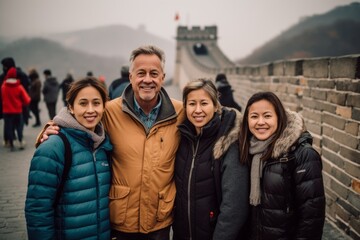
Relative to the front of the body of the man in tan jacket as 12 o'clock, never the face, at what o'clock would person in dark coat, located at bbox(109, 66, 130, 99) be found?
The person in dark coat is roughly at 6 o'clock from the man in tan jacket.

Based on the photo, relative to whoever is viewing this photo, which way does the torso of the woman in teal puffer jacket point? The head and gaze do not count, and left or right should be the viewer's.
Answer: facing the viewer and to the right of the viewer

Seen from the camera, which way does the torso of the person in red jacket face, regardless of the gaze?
away from the camera

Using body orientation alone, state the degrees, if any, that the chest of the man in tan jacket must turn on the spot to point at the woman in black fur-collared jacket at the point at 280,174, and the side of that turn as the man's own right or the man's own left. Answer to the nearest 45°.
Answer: approximately 45° to the man's own left

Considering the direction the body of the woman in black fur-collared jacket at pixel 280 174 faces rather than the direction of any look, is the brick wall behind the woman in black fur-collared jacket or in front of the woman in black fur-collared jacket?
behind

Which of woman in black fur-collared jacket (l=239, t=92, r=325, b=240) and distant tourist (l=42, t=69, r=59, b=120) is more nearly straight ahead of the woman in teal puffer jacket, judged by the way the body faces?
the woman in black fur-collared jacket

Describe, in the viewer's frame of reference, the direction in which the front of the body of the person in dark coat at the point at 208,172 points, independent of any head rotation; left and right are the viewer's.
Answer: facing the viewer and to the left of the viewer

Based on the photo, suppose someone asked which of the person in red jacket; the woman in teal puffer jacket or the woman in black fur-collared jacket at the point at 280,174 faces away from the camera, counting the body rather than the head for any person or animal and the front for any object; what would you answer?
the person in red jacket

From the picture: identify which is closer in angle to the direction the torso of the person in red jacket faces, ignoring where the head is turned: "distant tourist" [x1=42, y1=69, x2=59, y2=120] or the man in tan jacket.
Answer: the distant tourist
